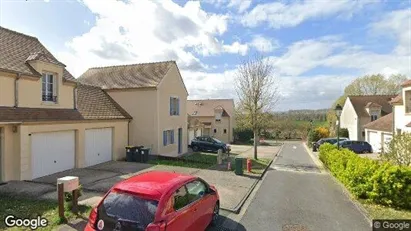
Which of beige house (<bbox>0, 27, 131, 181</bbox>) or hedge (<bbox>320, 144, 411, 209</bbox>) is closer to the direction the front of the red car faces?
the hedge

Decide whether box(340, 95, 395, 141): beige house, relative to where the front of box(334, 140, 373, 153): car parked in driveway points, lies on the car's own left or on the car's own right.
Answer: on the car's own right

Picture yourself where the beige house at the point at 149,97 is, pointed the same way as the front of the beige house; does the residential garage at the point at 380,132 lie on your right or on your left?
on your left

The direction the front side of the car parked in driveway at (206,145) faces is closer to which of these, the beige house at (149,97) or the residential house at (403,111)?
the residential house

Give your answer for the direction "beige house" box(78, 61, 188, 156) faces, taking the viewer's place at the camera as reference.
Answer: facing the viewer and to the right of the viewer

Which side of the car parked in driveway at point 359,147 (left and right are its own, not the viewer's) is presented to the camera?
left

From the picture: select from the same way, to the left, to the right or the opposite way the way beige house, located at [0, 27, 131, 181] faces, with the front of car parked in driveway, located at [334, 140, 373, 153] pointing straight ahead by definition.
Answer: the opposite way

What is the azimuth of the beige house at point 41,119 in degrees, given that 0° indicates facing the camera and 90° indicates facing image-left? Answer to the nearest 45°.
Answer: approximately 315°

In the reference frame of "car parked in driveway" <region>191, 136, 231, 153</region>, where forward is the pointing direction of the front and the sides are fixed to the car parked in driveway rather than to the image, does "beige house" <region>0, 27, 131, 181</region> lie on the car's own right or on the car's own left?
on the car's own right

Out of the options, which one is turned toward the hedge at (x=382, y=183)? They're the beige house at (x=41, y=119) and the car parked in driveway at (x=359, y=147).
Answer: the beige house

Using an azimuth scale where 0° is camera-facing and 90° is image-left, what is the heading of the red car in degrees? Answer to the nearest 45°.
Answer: approximately 225°

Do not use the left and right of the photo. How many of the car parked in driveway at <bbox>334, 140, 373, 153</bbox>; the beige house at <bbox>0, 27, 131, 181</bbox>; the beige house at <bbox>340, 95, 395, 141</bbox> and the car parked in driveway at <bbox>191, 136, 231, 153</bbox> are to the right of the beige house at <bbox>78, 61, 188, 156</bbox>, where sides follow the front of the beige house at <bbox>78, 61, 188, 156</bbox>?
1
